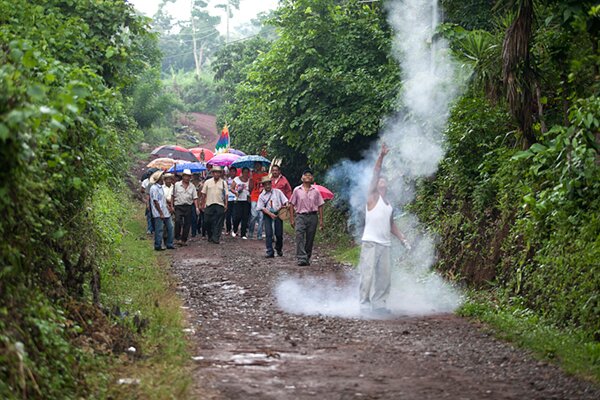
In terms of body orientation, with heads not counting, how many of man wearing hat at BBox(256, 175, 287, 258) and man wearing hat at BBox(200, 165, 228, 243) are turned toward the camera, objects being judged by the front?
2

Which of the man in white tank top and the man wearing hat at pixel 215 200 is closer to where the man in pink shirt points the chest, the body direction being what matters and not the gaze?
the man in white tank top

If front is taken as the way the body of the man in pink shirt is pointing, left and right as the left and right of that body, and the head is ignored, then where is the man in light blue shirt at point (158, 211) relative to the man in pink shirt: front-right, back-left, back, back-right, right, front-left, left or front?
back-right

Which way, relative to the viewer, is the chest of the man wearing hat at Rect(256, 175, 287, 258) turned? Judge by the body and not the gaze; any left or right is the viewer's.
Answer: facing the viewer

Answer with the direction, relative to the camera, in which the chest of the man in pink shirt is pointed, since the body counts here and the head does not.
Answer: toward the camera

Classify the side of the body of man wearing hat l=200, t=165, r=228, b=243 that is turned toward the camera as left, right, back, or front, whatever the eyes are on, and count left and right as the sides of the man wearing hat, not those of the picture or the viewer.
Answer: front

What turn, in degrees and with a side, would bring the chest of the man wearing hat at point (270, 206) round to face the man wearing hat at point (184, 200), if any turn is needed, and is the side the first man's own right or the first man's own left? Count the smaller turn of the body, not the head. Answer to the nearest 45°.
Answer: approximately 135° to the first man's own right

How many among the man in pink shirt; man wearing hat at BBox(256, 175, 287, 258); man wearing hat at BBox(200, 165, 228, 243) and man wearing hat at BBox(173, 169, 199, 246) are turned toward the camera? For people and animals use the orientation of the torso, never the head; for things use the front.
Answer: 4

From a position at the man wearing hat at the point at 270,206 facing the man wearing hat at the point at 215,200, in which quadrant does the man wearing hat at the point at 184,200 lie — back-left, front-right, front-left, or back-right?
front-left

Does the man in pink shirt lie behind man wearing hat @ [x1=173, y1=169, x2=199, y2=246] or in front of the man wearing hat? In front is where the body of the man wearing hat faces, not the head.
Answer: in front

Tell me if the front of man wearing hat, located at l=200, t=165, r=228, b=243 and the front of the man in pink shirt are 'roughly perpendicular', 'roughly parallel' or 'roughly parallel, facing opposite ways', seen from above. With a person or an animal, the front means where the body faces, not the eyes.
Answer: roughly parallel

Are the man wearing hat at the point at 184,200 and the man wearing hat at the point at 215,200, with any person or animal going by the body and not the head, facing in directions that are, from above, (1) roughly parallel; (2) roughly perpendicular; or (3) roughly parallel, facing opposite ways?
roughly parallel

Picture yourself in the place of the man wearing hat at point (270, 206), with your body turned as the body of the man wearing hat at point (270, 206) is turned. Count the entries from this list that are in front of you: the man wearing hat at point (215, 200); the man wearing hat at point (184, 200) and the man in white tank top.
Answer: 1

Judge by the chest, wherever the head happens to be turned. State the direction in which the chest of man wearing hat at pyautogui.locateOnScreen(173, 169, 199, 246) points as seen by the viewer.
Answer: toward the camera

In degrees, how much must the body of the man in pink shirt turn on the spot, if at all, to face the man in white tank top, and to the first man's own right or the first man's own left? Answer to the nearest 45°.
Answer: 0° — they already face them
